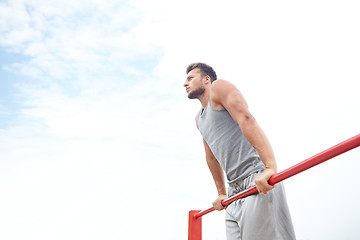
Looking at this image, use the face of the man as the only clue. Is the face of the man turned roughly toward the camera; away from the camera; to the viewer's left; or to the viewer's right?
to the viewer's left

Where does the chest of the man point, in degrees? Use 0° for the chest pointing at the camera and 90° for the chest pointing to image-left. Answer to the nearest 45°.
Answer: approximately 45°
